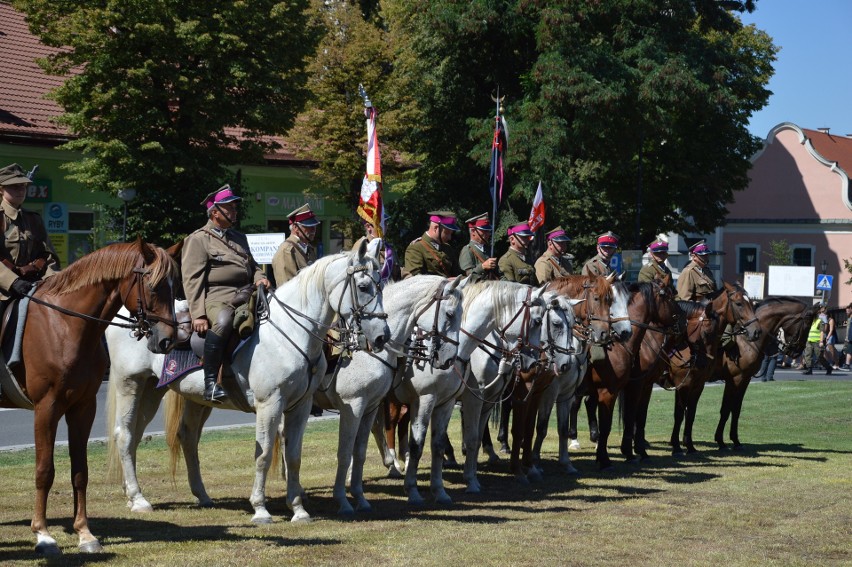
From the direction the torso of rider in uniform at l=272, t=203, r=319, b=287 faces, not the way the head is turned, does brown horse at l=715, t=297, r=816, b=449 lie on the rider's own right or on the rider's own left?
on the rider's own left

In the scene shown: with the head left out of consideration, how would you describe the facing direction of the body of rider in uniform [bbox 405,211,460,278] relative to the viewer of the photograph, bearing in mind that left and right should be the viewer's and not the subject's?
facing the viewer and to the right of the viewer

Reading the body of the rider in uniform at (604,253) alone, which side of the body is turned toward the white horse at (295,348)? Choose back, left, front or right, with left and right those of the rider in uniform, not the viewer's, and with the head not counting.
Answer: right

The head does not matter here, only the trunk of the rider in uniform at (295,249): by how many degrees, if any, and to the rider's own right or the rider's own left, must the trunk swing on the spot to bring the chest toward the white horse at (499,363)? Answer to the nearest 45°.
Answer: approximately 45° to the rider's own left

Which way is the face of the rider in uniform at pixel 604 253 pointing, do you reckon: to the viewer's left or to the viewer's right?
to the viewer's right

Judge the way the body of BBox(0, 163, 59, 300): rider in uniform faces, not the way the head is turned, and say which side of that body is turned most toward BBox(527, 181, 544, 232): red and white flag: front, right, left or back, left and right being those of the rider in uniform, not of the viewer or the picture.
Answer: left

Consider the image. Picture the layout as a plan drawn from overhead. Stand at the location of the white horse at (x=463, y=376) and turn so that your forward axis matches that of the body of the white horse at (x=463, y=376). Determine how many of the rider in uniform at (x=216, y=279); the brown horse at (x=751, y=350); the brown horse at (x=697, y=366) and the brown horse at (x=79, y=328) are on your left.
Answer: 2

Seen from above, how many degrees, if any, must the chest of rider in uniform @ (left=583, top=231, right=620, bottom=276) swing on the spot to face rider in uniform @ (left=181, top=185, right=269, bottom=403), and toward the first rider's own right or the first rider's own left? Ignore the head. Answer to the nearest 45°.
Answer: approximately 90° to the first rider's own right

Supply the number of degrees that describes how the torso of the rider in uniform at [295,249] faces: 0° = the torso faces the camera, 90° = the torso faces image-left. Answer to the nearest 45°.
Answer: approximately 315°

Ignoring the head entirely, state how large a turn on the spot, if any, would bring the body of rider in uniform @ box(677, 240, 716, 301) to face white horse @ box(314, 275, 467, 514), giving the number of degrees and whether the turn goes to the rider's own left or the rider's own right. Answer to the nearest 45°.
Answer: approximately 45° to the rider's own right

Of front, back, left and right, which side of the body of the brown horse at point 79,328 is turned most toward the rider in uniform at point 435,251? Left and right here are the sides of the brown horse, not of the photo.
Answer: left

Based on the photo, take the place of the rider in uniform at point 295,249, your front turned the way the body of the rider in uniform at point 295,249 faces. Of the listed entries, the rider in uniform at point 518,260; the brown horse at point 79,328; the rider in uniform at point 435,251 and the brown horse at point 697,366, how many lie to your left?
3

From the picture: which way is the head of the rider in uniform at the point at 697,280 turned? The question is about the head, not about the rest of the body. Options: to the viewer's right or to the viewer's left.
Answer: to the viewer's right

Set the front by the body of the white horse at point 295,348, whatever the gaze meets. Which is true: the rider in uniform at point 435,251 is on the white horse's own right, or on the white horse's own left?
on the white horse's own left

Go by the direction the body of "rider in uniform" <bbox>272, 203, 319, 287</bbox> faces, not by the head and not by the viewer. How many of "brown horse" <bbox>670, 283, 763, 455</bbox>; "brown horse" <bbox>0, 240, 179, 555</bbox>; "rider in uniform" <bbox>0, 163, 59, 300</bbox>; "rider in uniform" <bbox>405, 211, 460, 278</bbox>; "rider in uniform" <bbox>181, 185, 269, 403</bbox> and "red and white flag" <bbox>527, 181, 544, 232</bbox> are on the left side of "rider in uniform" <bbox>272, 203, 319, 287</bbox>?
3

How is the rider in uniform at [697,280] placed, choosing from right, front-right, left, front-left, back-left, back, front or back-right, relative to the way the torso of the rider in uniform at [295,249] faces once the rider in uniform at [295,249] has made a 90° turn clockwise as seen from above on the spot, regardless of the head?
back

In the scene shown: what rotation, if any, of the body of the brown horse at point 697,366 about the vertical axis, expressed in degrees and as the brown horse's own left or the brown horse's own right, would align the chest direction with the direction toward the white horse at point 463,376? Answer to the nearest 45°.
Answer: approximately 45° to the brown horse's own right

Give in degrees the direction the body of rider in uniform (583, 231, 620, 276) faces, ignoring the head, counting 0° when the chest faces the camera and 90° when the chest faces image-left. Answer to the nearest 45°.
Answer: approximately 315°
